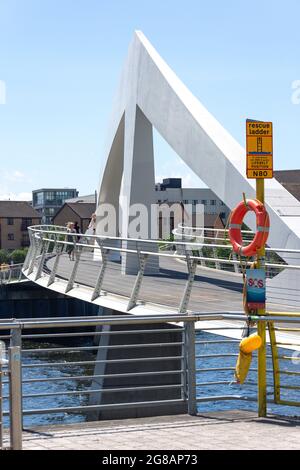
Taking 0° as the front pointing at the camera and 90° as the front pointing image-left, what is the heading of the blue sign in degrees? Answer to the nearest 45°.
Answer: approximately 0°

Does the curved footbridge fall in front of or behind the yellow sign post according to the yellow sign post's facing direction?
behind

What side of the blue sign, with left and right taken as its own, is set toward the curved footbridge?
back

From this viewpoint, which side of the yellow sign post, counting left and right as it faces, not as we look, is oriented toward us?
front
